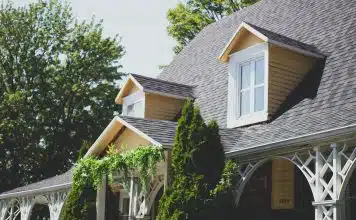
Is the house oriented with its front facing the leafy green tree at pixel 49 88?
no

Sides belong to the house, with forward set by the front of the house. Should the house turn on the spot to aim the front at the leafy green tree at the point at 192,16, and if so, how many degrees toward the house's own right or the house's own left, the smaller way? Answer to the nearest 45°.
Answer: approximately 135° to the house's own right

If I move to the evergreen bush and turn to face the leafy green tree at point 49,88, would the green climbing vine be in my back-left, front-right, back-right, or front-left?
front-left

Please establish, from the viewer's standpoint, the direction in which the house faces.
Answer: facing the viewer and to the left of the viewer
